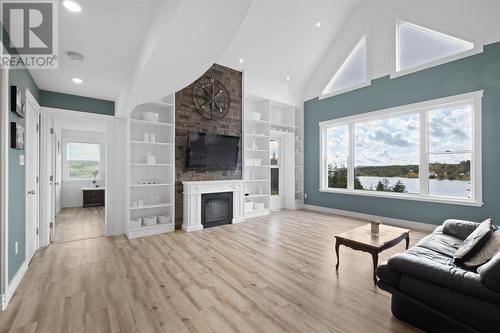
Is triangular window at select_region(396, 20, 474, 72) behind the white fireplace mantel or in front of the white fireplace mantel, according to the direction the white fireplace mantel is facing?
in front

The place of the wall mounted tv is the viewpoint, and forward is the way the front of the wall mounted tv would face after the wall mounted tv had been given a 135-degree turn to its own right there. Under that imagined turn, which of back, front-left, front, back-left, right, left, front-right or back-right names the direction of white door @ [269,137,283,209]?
back-right

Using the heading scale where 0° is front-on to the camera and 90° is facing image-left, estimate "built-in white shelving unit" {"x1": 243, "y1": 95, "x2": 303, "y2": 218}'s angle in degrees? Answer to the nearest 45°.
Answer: approximately 315°

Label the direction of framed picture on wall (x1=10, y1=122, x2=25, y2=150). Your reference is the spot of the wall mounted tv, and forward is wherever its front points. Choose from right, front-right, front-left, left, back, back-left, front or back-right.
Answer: right

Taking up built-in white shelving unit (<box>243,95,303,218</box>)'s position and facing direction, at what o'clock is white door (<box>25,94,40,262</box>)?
The white door is roughly at 3 o'clock from the built-in white shelving unit.

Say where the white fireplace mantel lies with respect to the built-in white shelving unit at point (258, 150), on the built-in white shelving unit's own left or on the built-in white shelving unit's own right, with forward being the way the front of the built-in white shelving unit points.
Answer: on the built-in white shelving unit's own right

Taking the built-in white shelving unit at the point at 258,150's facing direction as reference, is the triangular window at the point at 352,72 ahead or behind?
ahead

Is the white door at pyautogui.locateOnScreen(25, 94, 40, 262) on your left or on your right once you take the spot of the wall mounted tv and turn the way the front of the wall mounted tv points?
on your right

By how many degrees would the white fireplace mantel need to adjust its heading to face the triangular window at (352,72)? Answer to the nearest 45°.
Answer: approximately 45° to its left

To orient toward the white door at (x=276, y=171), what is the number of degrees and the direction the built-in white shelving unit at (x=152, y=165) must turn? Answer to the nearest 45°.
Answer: approximately 45° to its left

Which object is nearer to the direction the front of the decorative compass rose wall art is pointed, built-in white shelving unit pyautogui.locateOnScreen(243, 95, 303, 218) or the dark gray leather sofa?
the dark gray leather sofa

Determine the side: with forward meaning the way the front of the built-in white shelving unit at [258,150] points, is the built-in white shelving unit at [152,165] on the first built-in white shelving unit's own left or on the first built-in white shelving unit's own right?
on the first built-in white shelving unit's own right

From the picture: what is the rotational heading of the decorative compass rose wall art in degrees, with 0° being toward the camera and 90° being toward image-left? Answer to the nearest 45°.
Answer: approximately 315°

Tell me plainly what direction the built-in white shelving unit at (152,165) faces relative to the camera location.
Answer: facing the viewer and to the right of the viewer

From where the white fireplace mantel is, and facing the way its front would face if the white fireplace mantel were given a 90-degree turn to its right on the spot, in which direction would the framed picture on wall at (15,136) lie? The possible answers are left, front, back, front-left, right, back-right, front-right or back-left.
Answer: front
